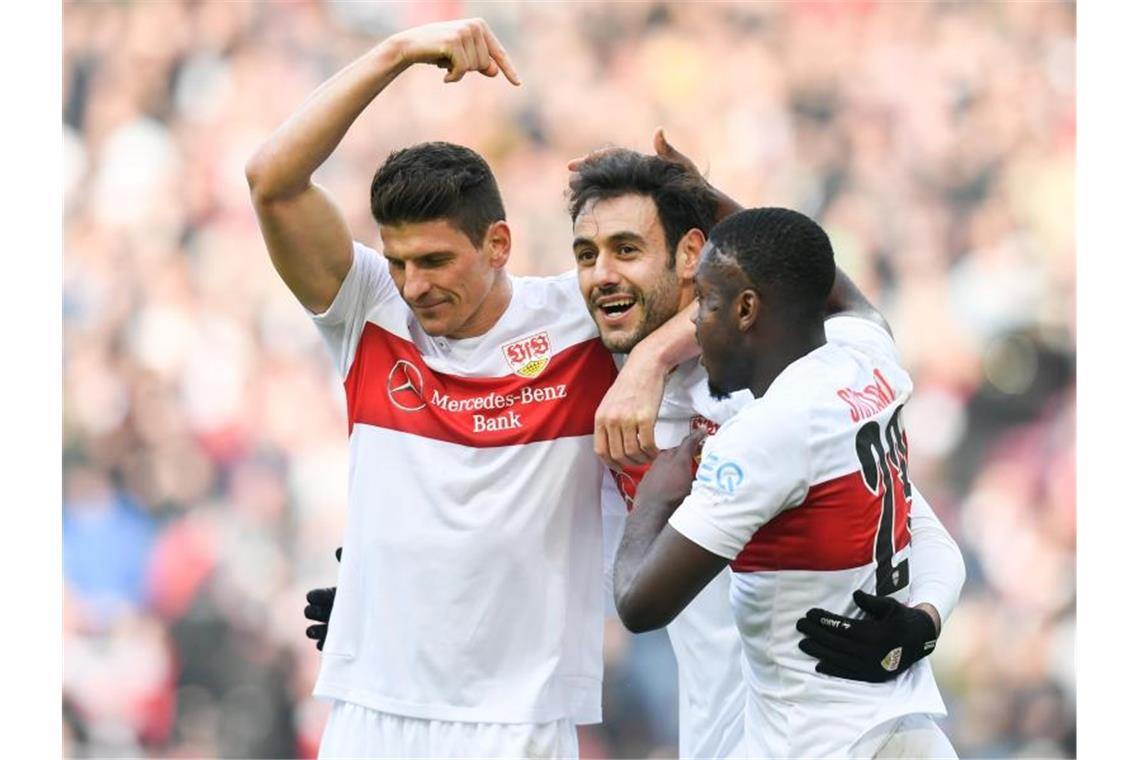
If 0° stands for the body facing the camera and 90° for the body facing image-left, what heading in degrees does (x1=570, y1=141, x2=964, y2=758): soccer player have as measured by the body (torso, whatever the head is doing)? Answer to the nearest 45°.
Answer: approximately 45°

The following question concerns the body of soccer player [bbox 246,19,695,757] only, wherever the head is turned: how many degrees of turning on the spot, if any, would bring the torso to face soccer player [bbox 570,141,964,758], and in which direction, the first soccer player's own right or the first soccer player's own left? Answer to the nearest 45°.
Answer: approximately 90° to the first soccer player's own left

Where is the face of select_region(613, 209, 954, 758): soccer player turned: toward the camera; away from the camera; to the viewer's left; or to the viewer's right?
to the viewer's left

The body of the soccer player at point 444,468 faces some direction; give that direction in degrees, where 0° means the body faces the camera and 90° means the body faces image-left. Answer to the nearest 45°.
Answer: approximately 0°

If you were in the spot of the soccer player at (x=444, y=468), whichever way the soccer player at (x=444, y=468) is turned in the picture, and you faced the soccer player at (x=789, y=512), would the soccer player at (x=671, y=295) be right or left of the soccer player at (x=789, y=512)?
left

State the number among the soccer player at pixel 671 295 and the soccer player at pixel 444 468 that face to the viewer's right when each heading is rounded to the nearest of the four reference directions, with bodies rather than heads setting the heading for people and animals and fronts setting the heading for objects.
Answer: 0

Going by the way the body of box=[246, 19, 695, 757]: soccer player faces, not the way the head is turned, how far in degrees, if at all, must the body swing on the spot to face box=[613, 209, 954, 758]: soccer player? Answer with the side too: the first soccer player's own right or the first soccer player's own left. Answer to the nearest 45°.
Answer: approximately 45° to the first soccer player's own left

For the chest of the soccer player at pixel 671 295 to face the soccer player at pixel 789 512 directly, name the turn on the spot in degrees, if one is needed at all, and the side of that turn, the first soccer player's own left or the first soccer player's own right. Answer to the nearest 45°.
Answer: approximately 90° to the first soccer player's own left
